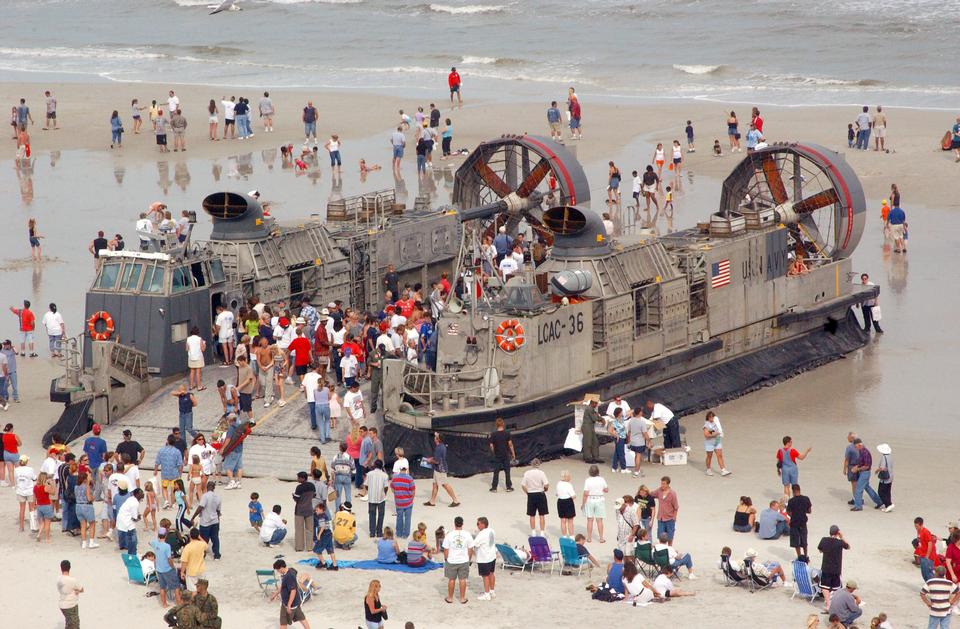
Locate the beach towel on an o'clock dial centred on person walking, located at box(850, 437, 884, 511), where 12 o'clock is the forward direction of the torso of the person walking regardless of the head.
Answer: The beach towel is roughly at 11 o'clock from the person walking.

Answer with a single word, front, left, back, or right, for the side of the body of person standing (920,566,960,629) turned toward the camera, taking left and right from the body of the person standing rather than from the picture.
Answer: back

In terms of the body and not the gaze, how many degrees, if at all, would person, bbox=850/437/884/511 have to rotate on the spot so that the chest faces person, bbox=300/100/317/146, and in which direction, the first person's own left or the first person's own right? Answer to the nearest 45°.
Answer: approximately 45° to the first person's own right

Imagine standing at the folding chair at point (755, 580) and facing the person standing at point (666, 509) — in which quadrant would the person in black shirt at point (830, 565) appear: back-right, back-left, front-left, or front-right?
back-right

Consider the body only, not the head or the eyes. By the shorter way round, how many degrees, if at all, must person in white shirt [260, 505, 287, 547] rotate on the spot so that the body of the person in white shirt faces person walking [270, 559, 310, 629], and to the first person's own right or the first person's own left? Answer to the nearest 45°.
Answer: approximately 135° to the first person's own right

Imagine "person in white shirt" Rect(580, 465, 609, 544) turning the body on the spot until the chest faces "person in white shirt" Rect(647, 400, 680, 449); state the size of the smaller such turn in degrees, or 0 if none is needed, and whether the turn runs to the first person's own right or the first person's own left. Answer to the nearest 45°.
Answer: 0° — they already face them

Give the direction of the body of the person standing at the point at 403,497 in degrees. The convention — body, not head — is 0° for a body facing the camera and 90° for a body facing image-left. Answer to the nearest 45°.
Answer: approximately 180°
